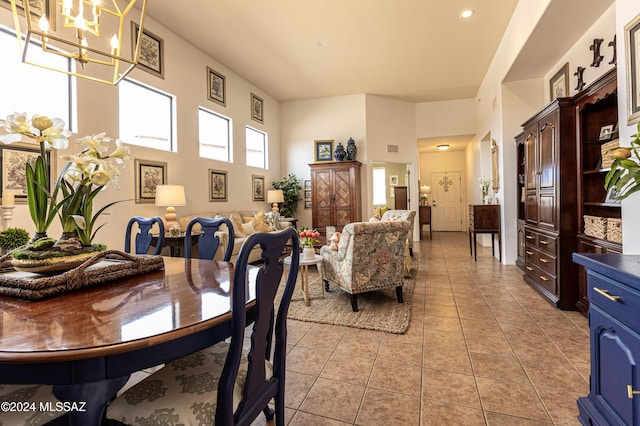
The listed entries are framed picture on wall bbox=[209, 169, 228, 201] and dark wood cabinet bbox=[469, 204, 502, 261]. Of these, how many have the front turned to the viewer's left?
1

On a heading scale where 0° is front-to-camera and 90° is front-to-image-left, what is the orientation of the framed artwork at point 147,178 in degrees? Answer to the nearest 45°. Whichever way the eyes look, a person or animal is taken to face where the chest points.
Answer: approximately 315°

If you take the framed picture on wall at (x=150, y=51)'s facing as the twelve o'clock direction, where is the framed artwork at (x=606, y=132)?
The framed artwork is roughly at 12 o'clock from the framed picture on wall.

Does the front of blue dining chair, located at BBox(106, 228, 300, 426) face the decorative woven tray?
yes

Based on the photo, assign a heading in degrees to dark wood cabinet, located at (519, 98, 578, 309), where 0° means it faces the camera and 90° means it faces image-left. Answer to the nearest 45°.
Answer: approximately 45°

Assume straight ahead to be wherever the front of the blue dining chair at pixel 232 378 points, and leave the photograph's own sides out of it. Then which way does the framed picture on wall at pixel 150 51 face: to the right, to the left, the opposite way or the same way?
the opposite way

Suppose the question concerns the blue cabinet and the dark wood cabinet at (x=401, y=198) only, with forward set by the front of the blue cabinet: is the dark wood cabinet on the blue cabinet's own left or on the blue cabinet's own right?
on the blue cabinet's own right

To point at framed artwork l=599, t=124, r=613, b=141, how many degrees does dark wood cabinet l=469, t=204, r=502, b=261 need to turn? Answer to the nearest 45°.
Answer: approximately 90° to its left

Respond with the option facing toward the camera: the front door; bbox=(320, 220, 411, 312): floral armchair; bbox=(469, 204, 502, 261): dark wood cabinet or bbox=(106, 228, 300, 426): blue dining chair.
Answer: the front door
